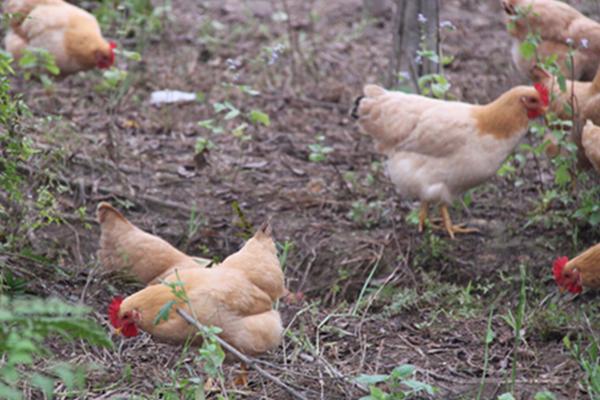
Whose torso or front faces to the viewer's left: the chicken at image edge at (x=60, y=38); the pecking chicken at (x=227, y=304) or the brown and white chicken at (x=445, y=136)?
the pecking chicken

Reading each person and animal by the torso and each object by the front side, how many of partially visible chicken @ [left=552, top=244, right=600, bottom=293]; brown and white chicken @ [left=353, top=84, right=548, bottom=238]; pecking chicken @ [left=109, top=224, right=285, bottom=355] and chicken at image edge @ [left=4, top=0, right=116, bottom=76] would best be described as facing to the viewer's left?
2

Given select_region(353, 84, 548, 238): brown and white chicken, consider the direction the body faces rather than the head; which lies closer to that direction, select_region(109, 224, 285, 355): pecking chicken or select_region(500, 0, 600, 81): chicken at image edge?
the chicken at image edge

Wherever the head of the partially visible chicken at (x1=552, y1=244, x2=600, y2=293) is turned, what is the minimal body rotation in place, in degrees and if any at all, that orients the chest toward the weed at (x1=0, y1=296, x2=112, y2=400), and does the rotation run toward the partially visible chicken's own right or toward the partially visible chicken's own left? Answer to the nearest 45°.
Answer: approximately 45° to the partially visible chicken's own left

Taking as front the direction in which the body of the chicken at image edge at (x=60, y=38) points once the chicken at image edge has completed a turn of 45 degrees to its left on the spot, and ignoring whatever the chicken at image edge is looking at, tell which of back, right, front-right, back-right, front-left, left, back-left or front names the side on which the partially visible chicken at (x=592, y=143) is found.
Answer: right

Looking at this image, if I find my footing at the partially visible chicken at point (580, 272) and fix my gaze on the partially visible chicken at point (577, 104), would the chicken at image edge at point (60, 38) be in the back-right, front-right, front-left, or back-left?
front-left

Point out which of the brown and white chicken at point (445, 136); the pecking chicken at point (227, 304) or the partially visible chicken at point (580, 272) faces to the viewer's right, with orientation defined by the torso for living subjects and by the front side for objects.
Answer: the brown and white chicken

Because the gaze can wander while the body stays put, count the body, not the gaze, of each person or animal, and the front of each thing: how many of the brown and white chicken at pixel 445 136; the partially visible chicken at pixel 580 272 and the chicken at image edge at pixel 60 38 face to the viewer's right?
2

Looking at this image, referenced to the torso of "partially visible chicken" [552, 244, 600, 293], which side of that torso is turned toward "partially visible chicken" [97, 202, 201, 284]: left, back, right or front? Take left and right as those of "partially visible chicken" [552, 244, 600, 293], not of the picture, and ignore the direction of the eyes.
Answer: front

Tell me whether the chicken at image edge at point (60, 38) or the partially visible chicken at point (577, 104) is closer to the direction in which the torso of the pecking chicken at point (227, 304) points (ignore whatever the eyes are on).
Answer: the chicken at image edge

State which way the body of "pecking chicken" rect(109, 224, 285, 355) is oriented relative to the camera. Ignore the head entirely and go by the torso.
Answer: to the viewer's left

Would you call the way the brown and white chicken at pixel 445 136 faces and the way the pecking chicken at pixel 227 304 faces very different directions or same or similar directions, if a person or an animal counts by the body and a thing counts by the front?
very different directions

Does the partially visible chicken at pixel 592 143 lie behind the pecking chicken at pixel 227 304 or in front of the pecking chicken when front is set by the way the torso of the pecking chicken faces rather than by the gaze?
behind

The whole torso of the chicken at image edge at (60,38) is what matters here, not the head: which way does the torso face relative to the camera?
to the viewer's right

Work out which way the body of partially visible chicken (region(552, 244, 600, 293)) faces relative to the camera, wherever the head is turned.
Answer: to the viewer's left

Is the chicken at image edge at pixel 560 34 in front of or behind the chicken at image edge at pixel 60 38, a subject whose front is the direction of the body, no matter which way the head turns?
in front

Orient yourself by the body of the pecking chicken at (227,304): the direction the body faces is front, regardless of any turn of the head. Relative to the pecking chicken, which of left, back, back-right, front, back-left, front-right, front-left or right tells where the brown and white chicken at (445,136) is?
back-right

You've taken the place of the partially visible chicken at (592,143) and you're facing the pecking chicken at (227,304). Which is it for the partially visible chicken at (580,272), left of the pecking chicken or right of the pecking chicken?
left

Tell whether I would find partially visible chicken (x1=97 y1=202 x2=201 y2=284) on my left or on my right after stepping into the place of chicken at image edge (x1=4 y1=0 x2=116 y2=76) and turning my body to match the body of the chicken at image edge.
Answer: on my right

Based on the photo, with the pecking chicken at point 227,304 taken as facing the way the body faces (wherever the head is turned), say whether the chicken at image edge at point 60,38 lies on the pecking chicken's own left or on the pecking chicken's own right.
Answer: on the pecking chicken's own right

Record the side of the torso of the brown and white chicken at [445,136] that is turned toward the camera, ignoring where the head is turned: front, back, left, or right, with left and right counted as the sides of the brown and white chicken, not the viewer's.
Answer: right

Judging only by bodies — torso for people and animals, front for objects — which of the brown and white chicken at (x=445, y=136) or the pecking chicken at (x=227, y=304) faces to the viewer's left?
the pecking chicken
